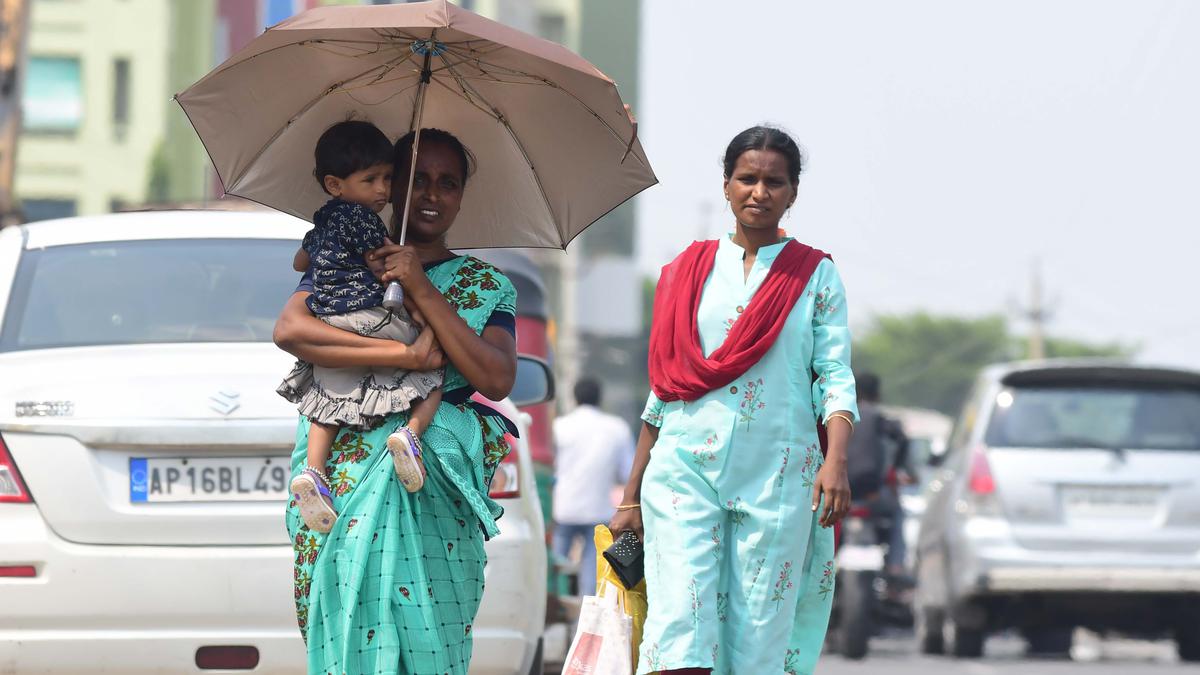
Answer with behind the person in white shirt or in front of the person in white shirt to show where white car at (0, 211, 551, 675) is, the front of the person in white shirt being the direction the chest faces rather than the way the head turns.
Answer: behind

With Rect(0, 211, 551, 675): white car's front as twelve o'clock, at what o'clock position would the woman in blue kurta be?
The woman in blue kurta is roughly at 4 o'clock from the white car.

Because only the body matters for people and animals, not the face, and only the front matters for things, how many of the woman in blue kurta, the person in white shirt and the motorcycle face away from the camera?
2

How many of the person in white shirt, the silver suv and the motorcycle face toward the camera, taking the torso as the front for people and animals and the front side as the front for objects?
0

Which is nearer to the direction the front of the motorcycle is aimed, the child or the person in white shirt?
the person in white shirt

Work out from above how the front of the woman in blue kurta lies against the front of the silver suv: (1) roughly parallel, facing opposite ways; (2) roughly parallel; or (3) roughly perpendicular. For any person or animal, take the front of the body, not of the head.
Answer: roughly parallel, facing opposite ways

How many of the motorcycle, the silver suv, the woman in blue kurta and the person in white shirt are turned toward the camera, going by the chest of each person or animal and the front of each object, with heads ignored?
1

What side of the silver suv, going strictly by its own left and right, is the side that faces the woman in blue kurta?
back

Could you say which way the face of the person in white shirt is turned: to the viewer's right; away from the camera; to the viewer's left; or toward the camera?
away from the camera

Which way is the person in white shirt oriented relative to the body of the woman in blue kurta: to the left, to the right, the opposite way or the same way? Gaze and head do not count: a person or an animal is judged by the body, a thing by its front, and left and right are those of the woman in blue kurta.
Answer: the opposite way

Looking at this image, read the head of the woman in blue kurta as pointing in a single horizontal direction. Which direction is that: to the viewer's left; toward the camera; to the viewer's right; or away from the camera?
toward the camera

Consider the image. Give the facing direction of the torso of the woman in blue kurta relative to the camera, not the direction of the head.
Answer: toward the camera

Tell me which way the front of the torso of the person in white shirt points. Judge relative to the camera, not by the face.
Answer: away from the camera

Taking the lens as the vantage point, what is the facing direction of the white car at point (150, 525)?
facing away from the viewer

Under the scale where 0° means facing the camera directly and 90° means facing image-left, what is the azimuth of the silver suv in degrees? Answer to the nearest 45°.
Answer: approximately 180°
